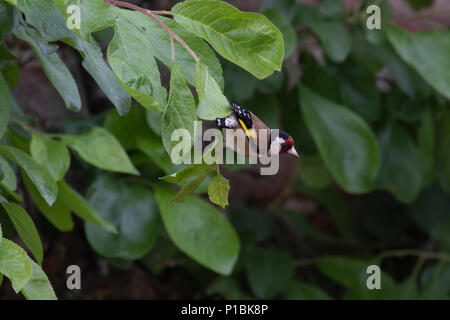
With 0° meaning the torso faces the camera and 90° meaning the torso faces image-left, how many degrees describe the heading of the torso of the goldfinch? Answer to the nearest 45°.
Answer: approximately 270°
